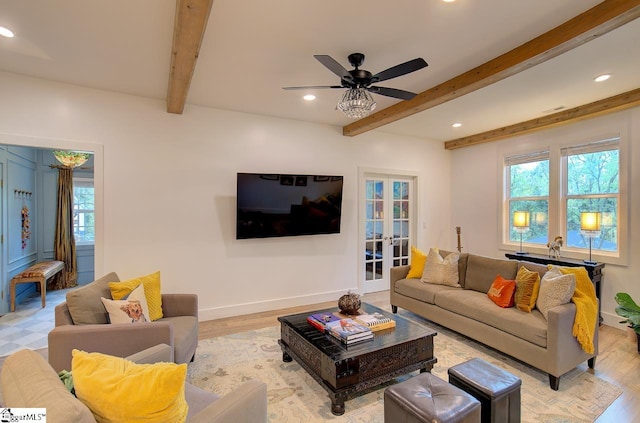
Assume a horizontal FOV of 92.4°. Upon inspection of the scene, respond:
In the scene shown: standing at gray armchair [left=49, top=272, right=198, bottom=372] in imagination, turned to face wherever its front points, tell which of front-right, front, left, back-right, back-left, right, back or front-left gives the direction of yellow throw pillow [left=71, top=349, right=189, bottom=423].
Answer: right

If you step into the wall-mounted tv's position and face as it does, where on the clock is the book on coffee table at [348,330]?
The book on coffee table is roughly at 1 o'clock from the wall-mounted tv.

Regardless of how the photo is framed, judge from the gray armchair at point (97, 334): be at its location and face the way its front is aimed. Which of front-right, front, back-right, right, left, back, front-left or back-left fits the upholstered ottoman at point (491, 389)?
front-right

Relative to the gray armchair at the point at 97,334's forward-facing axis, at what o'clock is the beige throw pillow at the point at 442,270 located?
The beige throw pillow is roughly at 12 o'clock from the gray armchair.

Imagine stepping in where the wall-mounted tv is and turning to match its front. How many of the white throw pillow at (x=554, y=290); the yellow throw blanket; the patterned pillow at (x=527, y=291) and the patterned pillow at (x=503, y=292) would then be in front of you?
4

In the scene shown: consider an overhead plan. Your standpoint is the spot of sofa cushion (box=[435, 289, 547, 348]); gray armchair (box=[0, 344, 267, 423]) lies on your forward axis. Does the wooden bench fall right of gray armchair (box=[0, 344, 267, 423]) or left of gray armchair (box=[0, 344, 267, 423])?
right

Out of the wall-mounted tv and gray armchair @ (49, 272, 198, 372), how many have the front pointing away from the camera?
0

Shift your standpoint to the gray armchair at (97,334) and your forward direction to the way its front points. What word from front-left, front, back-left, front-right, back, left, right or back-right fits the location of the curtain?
left

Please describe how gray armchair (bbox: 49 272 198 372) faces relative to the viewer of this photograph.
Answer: facing to the right of the viewer

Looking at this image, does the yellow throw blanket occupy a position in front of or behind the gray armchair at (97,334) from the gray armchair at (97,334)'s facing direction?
in front

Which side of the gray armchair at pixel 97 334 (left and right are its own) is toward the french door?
front

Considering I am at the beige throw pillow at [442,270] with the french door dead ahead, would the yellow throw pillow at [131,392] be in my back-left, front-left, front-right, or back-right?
back-left

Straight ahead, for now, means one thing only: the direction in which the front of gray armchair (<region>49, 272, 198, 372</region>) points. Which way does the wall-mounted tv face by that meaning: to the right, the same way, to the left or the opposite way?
to the right
